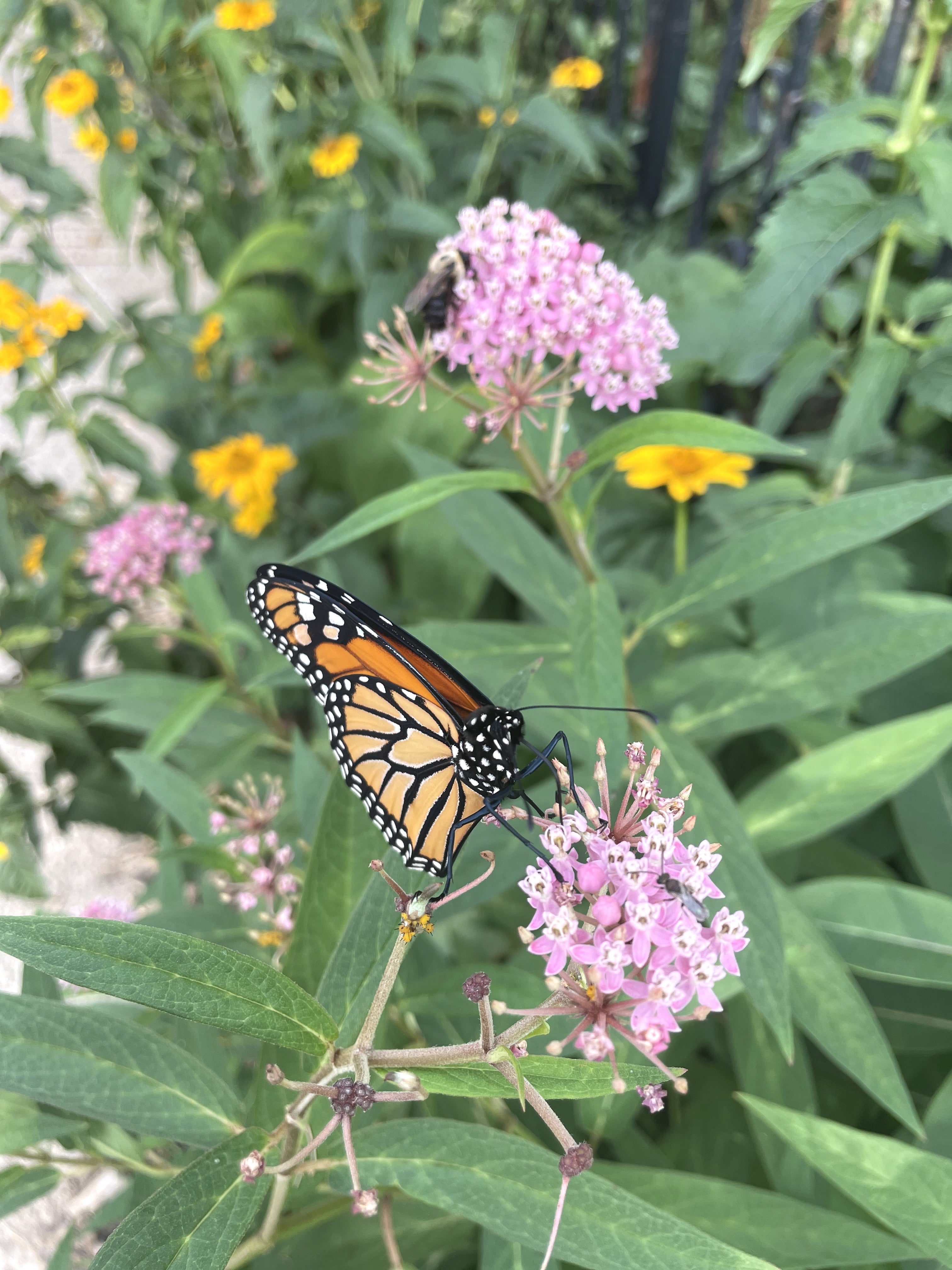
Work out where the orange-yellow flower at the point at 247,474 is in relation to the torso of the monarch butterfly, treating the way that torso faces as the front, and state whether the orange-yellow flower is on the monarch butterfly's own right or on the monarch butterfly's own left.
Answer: on the monarch butterfly's own left

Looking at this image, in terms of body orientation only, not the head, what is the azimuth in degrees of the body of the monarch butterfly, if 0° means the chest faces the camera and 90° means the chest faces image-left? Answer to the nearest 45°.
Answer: approximately 270°

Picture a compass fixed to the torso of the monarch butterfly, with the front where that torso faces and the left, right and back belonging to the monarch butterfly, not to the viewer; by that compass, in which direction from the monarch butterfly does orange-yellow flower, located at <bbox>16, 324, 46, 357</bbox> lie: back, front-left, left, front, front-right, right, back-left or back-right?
back-left
